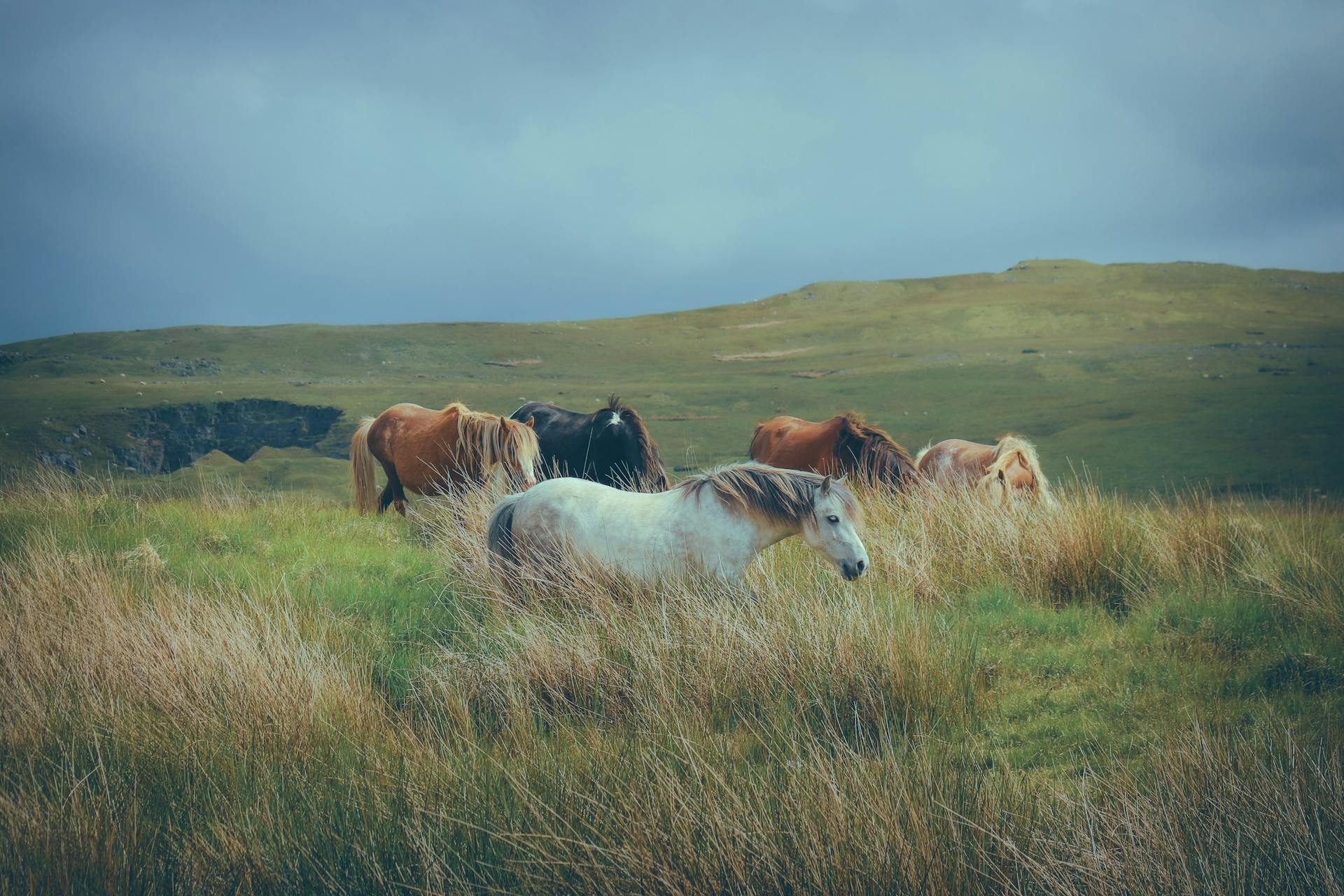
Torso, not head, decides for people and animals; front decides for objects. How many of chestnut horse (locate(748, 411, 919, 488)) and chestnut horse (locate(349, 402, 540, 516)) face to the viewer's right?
2

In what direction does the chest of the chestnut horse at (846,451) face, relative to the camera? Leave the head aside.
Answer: to the viewer's right

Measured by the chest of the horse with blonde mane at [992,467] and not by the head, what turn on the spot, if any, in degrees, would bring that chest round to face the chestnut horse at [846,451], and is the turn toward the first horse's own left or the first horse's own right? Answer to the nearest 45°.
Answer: approximately 135° to the first horse's own right

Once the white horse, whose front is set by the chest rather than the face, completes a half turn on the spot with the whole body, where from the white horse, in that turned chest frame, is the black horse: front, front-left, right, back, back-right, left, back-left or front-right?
right

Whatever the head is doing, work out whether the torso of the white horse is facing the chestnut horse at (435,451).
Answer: no

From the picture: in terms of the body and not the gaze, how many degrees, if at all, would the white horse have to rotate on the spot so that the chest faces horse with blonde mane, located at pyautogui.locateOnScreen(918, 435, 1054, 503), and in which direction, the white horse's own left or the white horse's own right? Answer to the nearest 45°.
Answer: approximately 45° to the white horse's own left

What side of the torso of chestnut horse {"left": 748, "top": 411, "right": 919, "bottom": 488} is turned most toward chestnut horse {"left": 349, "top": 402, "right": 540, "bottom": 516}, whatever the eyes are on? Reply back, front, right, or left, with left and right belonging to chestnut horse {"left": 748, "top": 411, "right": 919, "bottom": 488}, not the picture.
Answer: back

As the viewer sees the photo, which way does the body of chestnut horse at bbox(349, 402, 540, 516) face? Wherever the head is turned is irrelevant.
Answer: to the viewer's right

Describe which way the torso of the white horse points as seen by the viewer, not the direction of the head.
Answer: to the viewer's right

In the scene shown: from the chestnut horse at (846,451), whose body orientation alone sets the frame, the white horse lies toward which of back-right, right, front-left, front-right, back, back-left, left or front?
right

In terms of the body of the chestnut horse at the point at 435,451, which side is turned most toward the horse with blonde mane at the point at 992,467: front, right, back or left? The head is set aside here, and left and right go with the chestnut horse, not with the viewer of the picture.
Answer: front

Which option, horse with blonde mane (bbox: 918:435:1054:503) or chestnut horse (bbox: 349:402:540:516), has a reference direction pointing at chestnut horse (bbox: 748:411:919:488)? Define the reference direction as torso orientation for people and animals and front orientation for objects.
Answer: chestnut horse (bbox: 349:402:540:516)

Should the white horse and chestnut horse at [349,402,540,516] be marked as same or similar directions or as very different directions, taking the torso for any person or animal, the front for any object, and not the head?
same or similar directions

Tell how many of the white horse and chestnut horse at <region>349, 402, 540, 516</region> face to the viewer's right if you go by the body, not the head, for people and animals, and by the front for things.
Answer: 2

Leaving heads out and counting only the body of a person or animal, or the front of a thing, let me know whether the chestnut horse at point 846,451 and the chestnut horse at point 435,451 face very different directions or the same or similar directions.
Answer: same or similar directions

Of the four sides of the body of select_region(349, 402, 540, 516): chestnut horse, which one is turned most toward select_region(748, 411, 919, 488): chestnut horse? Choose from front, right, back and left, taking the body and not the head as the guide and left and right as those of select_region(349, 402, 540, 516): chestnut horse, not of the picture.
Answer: front

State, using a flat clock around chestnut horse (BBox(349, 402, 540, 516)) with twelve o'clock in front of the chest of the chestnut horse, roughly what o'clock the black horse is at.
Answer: The black horse is roughly at 12 o'clock from the chestnut horse.

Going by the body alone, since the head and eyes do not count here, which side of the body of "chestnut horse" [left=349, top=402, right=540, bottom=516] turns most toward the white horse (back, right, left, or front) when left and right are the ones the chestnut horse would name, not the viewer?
right

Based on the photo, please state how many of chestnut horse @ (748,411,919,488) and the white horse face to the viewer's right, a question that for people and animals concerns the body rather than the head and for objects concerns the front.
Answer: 2

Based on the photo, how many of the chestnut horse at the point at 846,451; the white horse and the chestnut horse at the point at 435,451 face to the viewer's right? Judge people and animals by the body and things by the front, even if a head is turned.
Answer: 3
